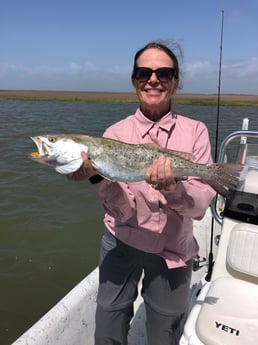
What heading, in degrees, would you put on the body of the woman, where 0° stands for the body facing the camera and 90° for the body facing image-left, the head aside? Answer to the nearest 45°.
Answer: approximately 0°
